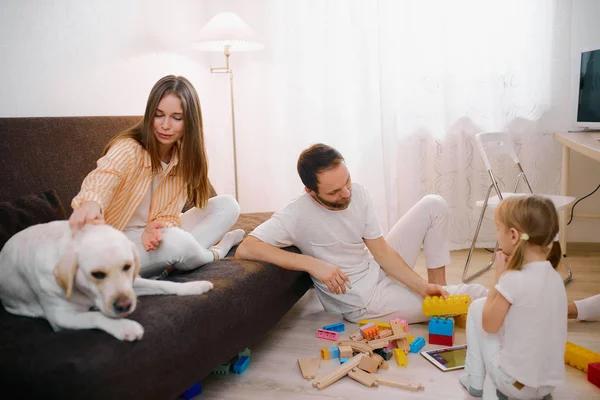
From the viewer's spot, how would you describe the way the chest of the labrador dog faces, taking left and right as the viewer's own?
facing the viewer and to the right of the viewer

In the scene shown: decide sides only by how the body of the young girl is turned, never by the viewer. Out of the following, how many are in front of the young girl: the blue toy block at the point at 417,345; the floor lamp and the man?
3

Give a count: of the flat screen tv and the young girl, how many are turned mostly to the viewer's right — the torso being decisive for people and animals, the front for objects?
0

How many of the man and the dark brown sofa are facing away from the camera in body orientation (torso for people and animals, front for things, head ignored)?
0

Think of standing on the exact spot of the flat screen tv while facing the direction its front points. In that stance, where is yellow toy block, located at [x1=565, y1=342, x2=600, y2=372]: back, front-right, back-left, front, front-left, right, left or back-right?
front-left

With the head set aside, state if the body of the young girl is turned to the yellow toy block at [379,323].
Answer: yes

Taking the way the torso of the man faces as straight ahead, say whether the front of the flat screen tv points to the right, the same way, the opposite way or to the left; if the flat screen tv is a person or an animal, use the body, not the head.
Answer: to the right

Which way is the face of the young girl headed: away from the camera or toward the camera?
away from the camera

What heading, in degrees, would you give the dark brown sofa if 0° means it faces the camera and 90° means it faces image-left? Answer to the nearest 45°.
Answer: approximately 315°

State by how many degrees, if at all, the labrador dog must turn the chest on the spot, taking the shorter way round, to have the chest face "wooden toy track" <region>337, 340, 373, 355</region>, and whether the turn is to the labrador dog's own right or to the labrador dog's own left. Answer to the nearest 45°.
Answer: approximately 45° to the labrador dog's own left

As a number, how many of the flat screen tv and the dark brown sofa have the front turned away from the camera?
0

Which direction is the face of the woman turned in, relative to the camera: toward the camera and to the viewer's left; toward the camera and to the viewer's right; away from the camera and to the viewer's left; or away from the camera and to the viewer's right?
toward the camera and to the viewer's left

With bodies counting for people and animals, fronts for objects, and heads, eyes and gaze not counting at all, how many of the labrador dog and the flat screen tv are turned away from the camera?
0

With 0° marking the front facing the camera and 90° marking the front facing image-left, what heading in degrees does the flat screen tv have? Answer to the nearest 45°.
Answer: approximately 45°

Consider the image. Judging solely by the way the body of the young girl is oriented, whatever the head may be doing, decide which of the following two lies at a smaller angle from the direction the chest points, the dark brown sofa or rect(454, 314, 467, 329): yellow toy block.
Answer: the yellow toy block
